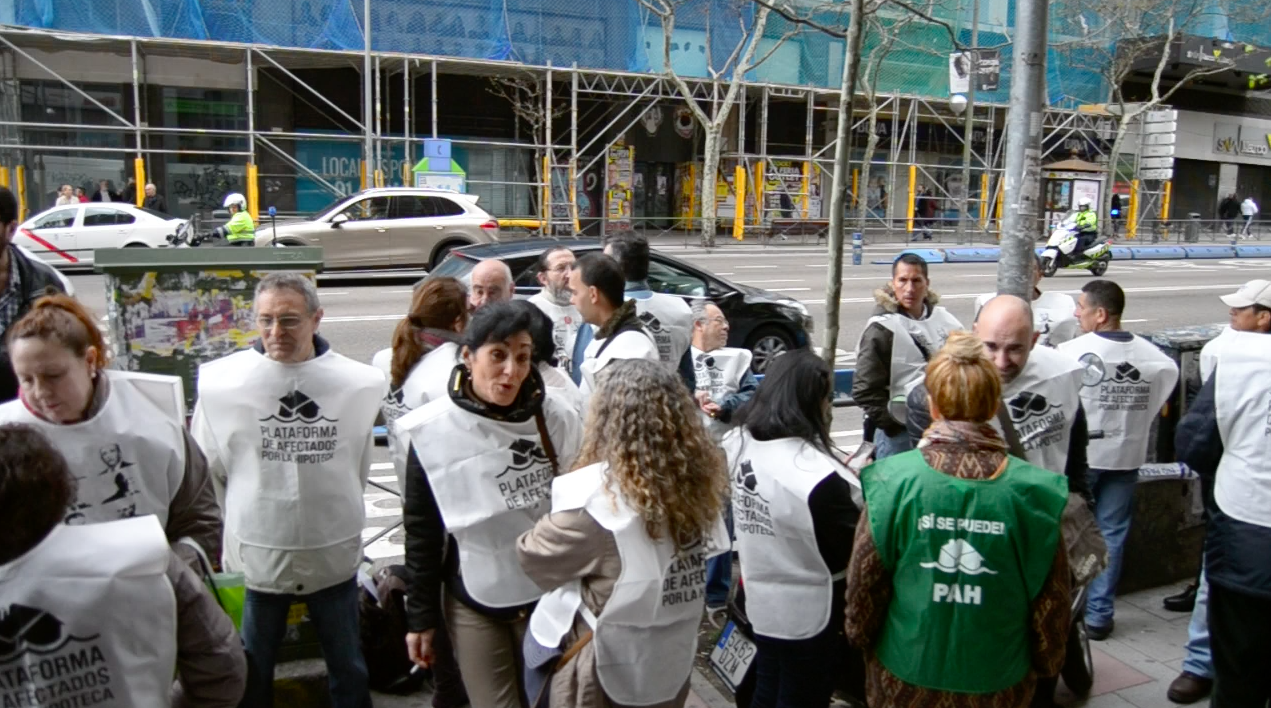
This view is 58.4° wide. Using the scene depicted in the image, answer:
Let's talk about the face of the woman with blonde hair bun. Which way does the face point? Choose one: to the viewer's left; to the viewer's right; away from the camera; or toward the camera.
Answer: away from the camera

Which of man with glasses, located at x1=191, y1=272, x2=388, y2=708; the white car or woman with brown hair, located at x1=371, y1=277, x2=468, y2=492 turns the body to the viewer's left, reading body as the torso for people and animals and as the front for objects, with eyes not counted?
the white car

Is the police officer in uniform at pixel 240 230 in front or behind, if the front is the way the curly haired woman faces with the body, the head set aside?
in front

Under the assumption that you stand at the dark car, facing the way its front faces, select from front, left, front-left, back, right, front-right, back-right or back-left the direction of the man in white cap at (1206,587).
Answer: right

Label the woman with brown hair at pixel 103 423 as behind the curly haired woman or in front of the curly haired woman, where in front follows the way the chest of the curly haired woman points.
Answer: in front

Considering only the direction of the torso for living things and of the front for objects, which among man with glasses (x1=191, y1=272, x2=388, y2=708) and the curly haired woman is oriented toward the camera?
the man with glasses

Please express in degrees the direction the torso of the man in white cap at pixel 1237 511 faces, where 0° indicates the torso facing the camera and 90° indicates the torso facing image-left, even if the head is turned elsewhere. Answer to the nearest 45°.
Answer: approximately 135°

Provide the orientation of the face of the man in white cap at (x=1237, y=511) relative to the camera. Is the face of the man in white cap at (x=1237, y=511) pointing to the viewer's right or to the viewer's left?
to the viewer's left

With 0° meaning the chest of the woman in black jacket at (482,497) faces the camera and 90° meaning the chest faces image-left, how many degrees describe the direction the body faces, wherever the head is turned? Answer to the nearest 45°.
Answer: approximately 315°

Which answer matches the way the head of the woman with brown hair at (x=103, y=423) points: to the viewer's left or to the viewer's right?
to the viewer's left

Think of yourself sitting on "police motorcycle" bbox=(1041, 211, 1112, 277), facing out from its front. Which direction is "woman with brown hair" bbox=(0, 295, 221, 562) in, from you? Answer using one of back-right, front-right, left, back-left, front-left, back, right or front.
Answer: front-left

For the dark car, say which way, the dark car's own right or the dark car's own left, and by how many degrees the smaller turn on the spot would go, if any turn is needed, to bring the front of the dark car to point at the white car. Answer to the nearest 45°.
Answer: approximately 135° to the dark car's own left

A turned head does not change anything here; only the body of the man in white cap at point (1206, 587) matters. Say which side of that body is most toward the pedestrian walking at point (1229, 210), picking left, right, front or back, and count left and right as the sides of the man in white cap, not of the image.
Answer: right
